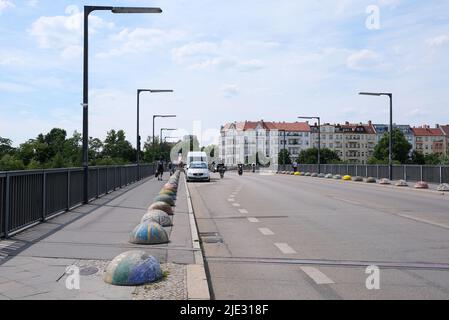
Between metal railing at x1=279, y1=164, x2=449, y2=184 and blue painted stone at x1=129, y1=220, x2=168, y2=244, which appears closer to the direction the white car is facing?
the blue painted stone

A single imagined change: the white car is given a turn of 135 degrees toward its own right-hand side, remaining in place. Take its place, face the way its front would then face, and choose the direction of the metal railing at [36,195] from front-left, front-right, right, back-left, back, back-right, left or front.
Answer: back-left

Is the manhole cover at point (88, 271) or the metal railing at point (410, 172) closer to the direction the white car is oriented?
the manhole cover

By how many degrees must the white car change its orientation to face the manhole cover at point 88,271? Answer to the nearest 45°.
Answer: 0° — it already faces it

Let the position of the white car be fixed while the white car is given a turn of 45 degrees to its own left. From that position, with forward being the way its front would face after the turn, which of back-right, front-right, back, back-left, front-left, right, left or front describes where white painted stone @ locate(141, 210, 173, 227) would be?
front-right

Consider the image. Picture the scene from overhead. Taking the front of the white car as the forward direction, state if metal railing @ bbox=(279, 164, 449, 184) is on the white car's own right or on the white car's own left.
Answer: on the white car's own left

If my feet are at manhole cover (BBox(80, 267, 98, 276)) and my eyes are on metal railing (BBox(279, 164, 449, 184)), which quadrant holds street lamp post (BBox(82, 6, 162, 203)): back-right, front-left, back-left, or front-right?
front-left

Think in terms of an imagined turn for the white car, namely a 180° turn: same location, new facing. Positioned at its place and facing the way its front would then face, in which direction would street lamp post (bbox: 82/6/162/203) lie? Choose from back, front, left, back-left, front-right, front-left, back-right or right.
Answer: back

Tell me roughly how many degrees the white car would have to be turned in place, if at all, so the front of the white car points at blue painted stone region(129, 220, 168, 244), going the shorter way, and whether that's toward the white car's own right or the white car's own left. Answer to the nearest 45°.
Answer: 0° — it already faces it

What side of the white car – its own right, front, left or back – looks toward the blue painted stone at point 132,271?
front

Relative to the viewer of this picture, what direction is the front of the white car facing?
facing the viewer
